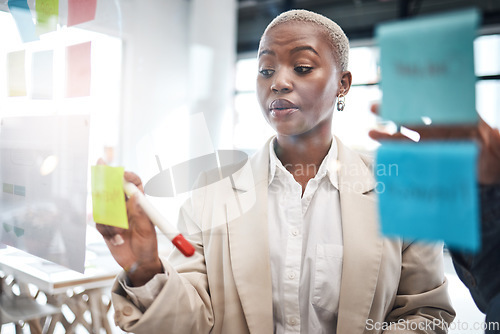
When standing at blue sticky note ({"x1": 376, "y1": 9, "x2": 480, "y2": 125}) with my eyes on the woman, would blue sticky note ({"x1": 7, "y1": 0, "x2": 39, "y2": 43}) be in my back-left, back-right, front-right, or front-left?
front-left

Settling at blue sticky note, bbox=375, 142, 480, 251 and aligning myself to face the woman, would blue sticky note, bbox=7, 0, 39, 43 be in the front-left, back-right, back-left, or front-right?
front-left

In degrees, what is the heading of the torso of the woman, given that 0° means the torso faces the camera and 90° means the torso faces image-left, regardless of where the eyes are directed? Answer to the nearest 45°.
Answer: approximately 0°
